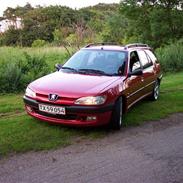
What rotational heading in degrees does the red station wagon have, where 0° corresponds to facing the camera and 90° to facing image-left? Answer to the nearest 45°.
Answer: approximately 45°

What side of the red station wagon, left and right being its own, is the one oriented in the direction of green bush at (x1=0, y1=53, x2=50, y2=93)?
right
